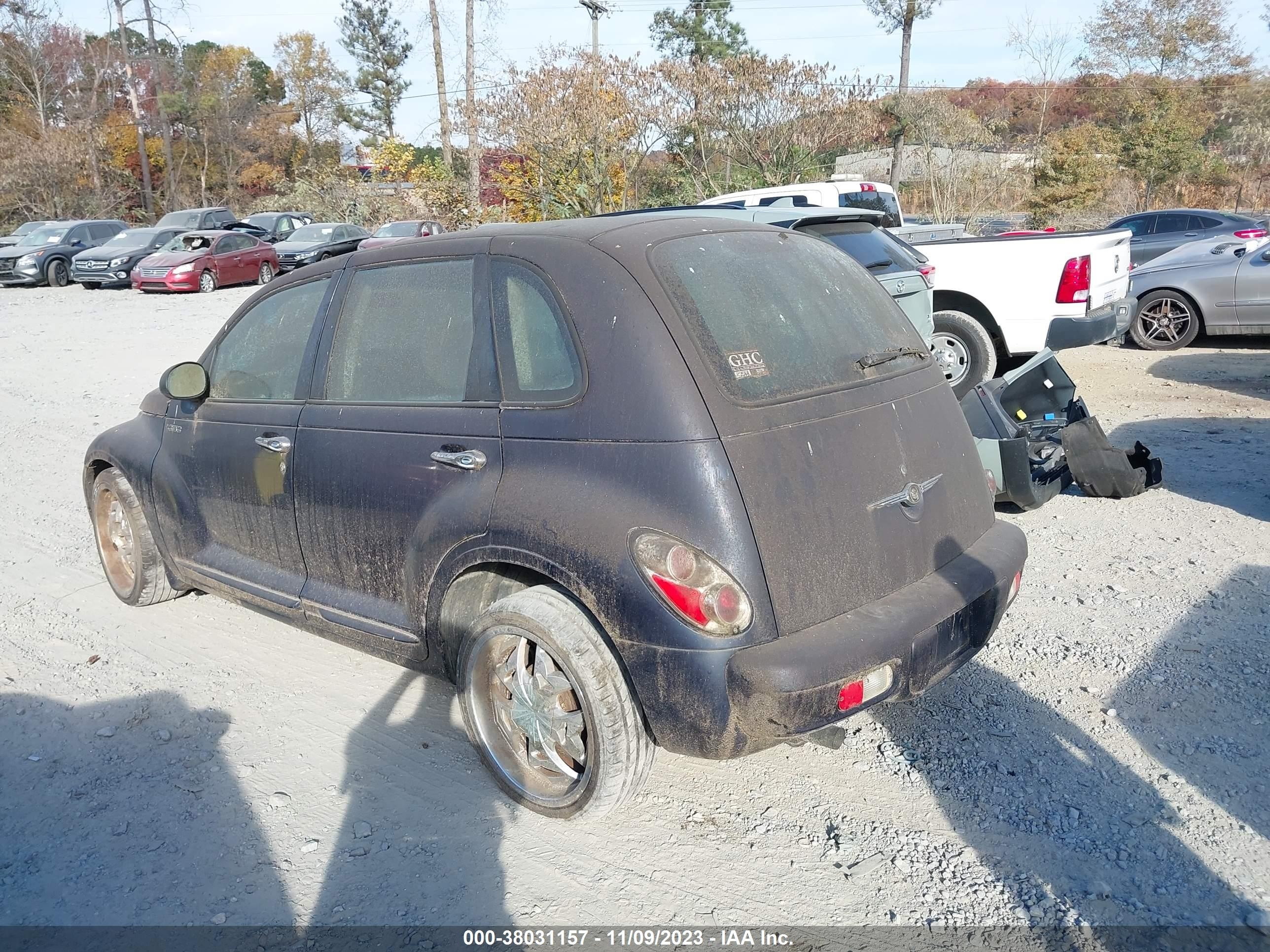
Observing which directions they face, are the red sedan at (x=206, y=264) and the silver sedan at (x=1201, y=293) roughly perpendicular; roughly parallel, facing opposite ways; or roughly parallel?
roughly perpendicular

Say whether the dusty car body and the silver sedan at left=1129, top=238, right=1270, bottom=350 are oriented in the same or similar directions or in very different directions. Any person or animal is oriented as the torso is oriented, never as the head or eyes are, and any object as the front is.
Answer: same or similar directions

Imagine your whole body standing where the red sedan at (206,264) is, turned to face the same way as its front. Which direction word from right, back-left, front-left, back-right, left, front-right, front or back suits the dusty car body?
front-left

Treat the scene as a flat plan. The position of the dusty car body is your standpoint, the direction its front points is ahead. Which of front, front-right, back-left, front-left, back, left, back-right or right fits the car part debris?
right

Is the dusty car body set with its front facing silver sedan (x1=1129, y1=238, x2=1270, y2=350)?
no

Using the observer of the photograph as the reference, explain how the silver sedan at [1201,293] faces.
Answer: facing to the left of the viewer

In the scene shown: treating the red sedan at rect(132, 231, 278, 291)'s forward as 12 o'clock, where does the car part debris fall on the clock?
The car part debris is roughly at 10 o'clock from the red sedan.

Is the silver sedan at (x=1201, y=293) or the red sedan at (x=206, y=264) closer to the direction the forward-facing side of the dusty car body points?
the red sedan

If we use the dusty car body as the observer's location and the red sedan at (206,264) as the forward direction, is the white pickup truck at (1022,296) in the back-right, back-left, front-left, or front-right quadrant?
front-right

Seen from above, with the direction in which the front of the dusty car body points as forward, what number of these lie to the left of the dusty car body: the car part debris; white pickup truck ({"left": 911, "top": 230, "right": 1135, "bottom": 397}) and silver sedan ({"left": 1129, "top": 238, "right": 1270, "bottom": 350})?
0

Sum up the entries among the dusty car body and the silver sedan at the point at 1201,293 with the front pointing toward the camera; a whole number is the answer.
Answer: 0

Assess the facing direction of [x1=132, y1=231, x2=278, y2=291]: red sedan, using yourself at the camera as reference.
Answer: facing the viewer and to the left of the viewer

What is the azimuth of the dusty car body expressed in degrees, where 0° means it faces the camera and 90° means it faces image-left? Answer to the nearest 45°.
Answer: approximately 135°

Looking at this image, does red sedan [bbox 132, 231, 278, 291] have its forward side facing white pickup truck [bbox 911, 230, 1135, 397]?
no
